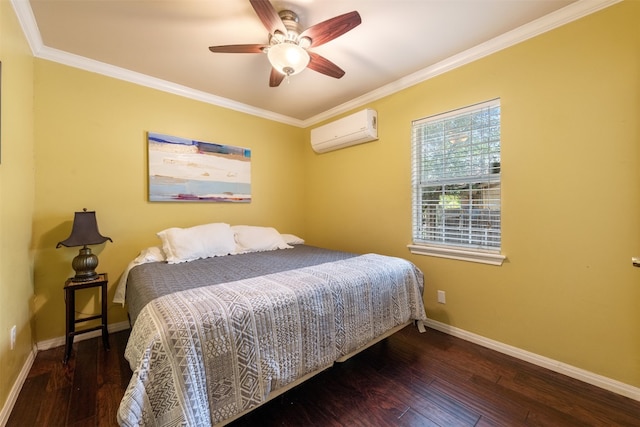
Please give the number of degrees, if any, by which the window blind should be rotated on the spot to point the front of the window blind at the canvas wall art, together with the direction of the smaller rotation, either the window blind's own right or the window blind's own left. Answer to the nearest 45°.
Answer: approximately 45° to the window blind's own right

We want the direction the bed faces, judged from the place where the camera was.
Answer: facing the viewer and to the right of the viewer

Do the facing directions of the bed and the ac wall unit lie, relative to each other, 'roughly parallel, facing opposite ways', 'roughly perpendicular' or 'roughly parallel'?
roughly perpendicular

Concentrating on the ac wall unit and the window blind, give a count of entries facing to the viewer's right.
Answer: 0

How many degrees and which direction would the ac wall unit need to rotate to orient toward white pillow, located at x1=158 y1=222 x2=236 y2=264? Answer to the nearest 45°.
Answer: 0° — it already faces it

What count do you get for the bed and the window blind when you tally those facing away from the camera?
0

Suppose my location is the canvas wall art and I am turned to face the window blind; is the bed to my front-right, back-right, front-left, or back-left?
front-right

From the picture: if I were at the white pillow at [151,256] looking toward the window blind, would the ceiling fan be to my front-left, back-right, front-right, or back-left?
front-right

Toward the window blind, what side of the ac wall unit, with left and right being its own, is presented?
left

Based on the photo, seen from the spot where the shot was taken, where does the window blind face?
facing the viewer and to the left of the viewer

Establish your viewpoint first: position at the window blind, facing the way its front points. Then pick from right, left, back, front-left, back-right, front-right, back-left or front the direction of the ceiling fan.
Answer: front

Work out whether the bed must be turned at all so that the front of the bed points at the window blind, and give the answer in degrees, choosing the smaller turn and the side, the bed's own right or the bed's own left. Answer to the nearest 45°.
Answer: approximately 45° to the bed's own left

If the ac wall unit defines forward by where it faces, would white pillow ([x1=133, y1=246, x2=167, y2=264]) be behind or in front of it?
in front

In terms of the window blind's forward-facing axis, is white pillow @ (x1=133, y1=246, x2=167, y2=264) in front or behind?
in front
